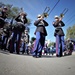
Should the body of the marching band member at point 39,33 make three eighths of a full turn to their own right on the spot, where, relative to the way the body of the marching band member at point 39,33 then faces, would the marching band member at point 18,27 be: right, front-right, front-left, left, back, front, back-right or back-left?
front

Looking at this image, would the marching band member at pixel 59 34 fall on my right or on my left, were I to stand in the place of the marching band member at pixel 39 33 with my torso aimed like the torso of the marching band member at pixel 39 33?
on my left

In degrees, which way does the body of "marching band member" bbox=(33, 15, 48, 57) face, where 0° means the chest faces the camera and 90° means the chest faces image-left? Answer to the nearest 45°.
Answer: approximately 0°
